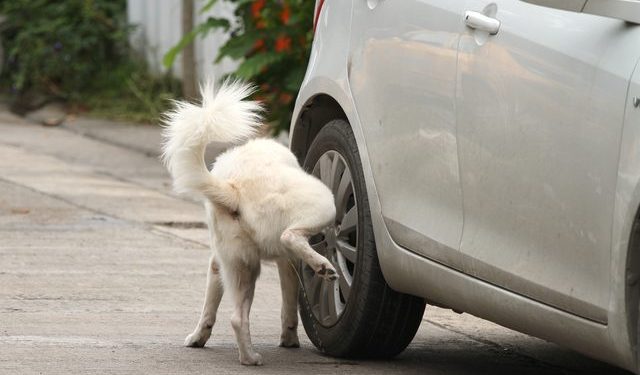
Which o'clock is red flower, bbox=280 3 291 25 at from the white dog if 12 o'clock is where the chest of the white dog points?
The red flower is roughly at 12 o'clock from the white dog.

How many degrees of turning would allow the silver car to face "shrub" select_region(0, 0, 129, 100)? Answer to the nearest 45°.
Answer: approximately 180°

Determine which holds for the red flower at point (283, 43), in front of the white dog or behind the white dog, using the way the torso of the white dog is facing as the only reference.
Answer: in front

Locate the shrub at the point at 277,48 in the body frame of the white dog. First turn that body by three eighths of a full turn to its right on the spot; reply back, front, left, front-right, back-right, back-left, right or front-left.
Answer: back-left

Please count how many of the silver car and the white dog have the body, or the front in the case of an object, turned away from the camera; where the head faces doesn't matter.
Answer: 1

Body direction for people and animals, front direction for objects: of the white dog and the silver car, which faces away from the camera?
the white dog

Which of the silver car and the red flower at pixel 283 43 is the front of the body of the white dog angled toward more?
the red flower

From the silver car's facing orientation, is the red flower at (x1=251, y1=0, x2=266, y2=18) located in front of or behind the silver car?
behind

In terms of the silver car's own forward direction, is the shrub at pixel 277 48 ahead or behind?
behind

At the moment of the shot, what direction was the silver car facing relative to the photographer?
facing the viewer and to the right of the viewer

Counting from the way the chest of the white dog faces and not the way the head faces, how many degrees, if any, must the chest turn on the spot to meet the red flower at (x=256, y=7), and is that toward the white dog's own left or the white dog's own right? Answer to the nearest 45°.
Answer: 0° — it already faces it

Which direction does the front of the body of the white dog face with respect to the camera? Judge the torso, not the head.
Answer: away from the camera

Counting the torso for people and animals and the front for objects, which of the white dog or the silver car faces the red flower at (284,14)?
the white dog
